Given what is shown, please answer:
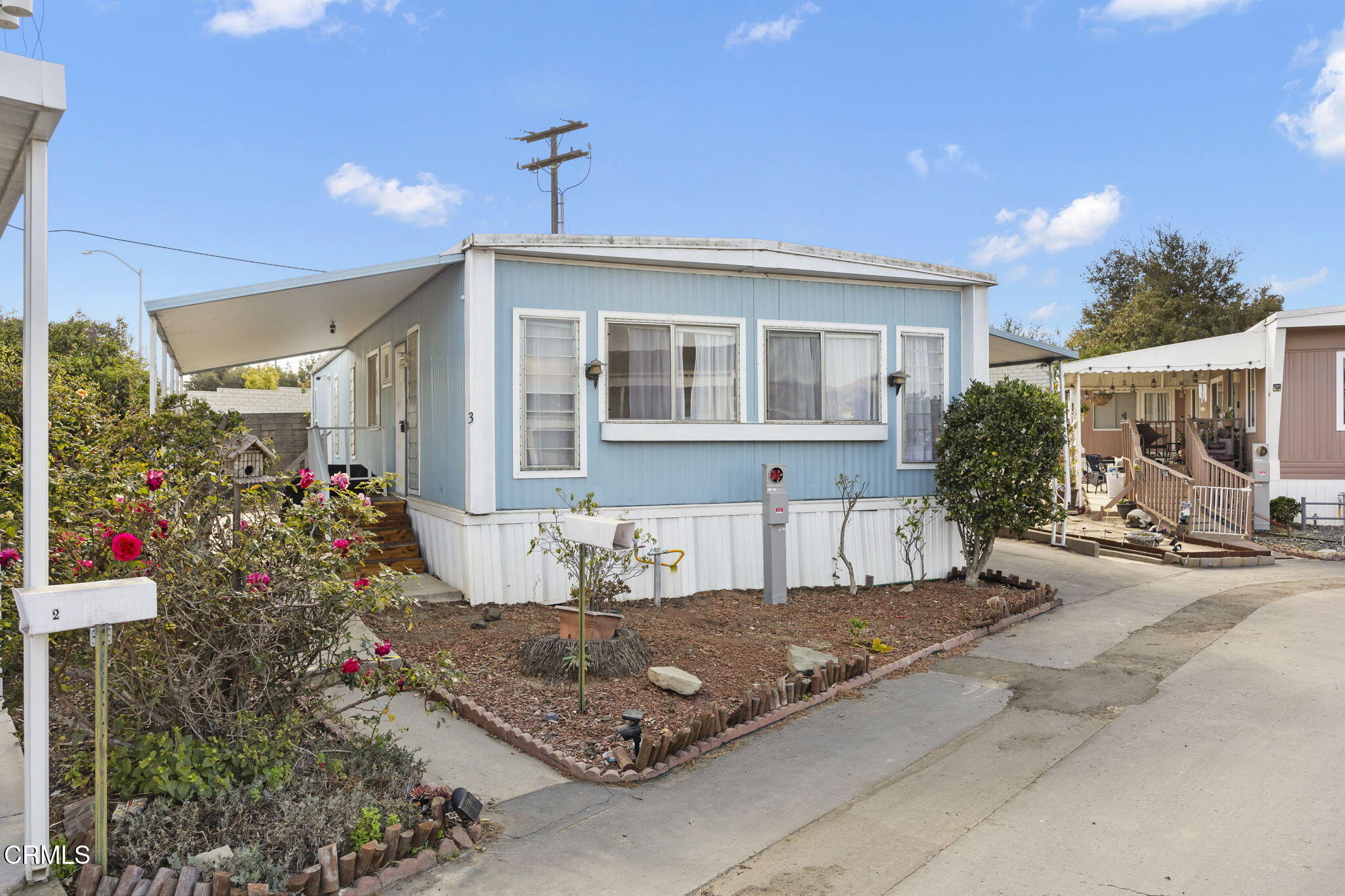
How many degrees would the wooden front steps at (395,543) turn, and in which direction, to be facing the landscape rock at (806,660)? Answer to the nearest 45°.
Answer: approximately 45° to its left

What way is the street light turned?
to the viewer's left

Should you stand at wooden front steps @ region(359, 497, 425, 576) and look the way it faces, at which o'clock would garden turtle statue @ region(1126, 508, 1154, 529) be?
The garden turtle statue is roughly at 9 o'clock from the wooden front steps.

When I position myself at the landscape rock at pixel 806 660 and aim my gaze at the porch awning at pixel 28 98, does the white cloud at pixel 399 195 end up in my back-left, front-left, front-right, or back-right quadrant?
back-right

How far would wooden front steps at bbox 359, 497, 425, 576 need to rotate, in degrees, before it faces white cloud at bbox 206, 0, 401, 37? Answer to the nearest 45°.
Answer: approximately 180°

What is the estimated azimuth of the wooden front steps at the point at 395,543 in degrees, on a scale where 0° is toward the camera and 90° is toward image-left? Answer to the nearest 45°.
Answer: approximately 0°

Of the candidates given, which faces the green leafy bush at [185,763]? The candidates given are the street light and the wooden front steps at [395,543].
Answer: the wooden front steps

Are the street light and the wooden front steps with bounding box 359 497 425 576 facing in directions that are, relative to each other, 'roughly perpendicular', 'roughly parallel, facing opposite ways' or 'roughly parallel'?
roughly perpendicular

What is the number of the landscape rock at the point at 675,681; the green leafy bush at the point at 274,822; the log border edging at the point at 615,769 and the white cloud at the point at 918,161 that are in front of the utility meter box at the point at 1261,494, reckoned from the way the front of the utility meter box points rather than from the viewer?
3

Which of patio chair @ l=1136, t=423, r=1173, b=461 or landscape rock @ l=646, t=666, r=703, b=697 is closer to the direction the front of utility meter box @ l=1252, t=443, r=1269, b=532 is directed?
the landscape rock
